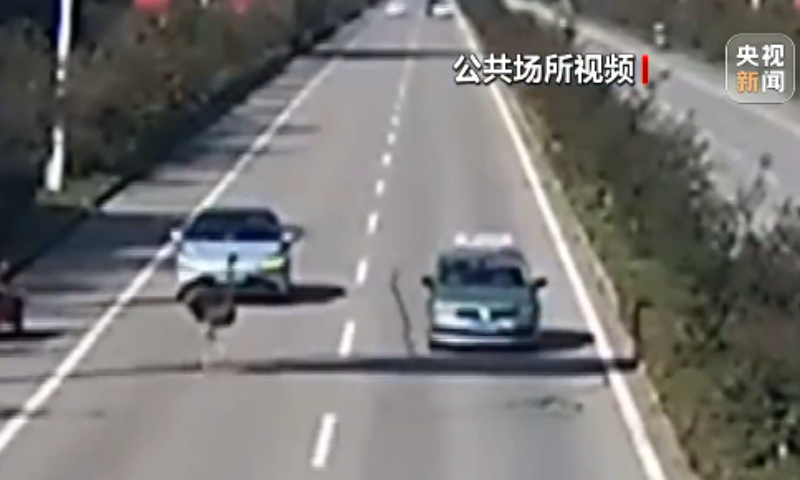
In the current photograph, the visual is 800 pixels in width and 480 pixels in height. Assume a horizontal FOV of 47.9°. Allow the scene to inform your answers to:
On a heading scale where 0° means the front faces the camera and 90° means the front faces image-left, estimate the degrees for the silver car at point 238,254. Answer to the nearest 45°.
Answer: approximately 0°

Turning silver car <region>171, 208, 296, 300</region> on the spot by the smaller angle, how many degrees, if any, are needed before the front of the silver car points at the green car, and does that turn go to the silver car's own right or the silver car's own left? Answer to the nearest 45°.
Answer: approximately 45° to the silver car's own left

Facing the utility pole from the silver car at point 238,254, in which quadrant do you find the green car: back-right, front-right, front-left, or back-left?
back-right

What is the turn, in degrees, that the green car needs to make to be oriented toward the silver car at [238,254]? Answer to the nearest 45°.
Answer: approximately 135° to its right

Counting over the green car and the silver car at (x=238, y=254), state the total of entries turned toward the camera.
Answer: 2

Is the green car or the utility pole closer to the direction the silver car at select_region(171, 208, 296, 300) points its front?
the green car

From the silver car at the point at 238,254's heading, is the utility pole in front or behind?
behind

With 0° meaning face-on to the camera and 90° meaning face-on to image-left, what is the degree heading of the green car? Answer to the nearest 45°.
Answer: approximately 0°
